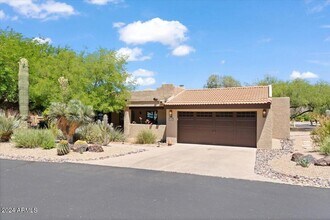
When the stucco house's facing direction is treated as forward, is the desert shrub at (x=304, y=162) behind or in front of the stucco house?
in front

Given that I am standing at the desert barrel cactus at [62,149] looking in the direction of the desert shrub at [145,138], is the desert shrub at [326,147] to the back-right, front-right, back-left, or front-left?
front-right

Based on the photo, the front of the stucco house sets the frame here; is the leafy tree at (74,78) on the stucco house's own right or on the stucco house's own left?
on the stucco house's own right

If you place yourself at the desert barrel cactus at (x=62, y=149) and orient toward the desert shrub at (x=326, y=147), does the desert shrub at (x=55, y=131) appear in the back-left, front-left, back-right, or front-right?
back-left

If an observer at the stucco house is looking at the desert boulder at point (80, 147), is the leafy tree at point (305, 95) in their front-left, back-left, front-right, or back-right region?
back-right

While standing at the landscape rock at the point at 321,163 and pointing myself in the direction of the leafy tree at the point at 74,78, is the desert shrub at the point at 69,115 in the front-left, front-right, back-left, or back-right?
front-left

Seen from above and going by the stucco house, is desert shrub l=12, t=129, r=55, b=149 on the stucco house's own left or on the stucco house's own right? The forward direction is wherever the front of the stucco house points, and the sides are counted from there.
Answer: on the stucco house's own right

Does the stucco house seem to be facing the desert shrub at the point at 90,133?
no

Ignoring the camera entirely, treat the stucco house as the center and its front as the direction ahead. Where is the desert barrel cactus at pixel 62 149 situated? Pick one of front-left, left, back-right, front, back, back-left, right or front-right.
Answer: front-right

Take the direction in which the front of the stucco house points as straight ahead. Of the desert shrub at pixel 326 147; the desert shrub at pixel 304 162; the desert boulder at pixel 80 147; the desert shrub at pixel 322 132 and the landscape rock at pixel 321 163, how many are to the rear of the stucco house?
0

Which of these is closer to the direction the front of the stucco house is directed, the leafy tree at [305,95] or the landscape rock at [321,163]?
the landscape rock

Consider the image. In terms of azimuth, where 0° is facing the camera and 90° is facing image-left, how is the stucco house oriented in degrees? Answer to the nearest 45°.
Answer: approximately 0°

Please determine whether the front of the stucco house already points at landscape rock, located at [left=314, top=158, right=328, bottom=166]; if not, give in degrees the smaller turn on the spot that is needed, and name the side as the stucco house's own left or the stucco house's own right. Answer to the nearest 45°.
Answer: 0° — it already faces it

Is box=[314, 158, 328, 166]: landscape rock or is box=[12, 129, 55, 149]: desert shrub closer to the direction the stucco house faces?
the landscape rock

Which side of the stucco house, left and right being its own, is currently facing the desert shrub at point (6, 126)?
right

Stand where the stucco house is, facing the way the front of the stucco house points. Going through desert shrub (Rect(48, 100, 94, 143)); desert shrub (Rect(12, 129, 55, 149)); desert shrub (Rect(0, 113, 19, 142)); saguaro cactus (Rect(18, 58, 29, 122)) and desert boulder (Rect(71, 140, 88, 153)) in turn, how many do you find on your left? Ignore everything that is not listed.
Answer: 0

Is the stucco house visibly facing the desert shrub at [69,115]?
no

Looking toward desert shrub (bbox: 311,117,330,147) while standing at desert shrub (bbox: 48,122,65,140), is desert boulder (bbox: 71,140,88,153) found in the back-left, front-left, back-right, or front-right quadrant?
front-right

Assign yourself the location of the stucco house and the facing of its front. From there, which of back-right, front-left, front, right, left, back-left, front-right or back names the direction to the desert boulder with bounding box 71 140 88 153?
front-right

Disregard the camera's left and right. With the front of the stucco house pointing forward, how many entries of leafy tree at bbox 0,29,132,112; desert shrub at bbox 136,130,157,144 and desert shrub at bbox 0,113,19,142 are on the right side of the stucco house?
3

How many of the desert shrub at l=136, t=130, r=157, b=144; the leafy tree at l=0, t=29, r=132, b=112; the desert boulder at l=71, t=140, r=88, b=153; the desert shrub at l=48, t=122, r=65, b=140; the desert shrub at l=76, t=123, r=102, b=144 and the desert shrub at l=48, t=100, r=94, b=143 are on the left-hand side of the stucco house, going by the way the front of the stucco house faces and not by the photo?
0

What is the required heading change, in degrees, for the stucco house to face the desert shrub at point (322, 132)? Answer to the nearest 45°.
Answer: approximately 45° to its left

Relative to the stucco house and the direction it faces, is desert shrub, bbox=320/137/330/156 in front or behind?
in front

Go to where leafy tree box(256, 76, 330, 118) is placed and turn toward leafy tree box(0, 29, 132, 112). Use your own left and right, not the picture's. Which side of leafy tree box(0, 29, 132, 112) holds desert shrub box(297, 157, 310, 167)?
left

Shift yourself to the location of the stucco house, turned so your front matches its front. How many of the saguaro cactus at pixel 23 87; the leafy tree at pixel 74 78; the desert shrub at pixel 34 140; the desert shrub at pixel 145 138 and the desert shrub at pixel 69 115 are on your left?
0
